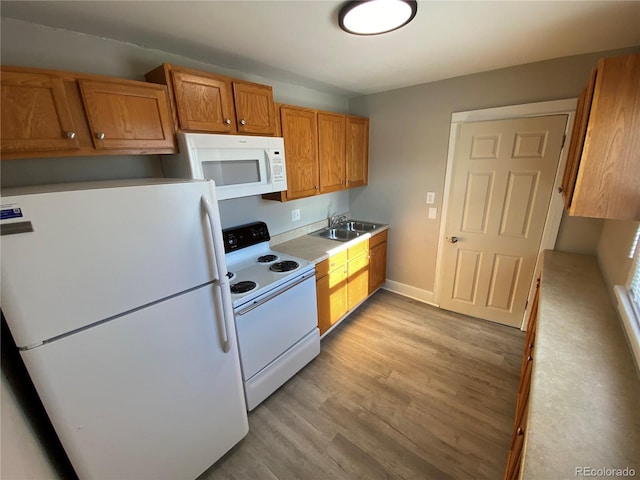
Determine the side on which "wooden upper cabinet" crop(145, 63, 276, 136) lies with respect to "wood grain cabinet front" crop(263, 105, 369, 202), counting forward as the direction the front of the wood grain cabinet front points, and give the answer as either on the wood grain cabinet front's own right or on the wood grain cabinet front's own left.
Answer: on the wood grain cabinet front's own right

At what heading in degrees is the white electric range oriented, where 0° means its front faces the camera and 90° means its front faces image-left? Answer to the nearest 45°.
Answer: approximately 315°

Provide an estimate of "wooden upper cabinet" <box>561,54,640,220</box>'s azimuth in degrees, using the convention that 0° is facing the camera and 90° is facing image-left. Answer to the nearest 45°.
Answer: approximately 90°

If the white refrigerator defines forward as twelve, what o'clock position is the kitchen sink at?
The kitchen sink is roughly at 10 o'clock from the white refrigerator.

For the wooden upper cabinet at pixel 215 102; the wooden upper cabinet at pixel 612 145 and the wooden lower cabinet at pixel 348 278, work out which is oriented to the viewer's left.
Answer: the wooden upper cabinet at pixel 612 145
